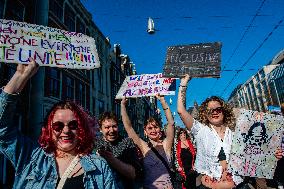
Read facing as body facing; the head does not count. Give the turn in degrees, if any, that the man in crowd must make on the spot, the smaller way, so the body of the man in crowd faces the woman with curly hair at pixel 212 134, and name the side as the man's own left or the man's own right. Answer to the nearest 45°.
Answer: approximately 135° to the man's own left

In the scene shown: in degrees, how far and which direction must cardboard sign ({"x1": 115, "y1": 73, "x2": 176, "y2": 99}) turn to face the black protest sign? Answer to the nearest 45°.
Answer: approximately 45° to its left

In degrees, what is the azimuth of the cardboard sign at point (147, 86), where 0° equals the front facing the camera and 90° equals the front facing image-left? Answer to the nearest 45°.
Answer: approximately 0°

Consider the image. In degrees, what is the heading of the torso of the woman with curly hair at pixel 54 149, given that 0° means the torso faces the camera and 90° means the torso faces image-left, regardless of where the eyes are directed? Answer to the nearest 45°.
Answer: approximately 0°

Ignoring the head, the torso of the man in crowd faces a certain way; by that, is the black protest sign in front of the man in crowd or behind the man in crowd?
behind

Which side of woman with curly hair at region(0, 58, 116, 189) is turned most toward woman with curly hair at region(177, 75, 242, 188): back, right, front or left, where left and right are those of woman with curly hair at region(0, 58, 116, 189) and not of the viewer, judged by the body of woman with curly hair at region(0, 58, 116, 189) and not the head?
left

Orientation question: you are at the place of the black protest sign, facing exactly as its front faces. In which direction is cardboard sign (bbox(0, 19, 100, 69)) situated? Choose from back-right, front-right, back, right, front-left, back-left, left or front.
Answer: front-right

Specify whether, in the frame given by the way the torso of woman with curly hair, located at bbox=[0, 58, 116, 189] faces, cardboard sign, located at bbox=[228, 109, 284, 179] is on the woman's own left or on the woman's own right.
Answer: on the woman's own left
